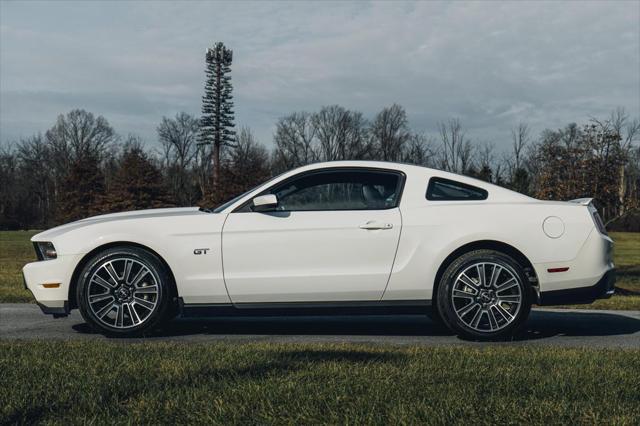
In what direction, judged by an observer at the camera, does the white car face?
facing to the left of the viewer
